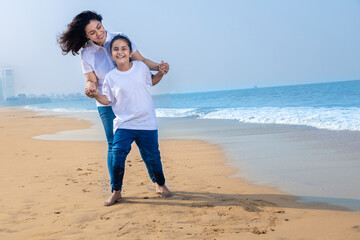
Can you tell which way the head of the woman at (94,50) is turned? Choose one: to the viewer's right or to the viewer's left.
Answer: to the viewer's right

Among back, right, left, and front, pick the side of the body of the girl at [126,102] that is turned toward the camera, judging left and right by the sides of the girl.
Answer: front

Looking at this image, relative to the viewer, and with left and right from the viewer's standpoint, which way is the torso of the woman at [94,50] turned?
facing the viewer and to the right of the viewer
